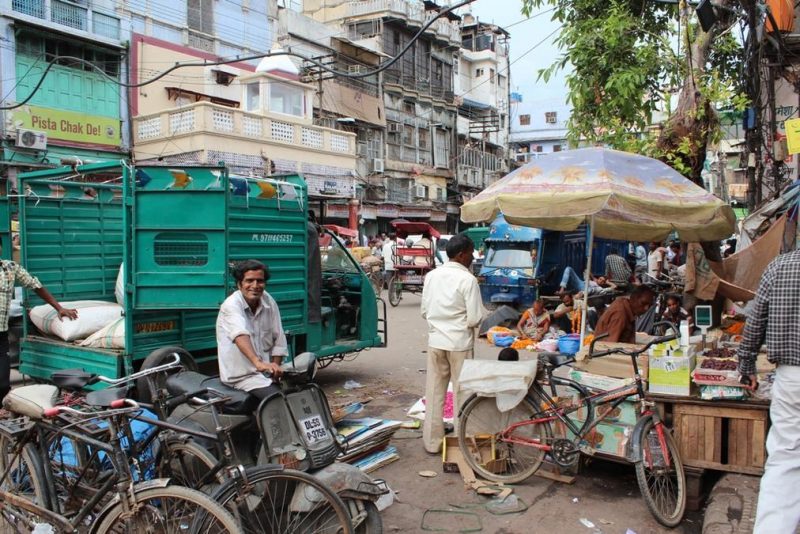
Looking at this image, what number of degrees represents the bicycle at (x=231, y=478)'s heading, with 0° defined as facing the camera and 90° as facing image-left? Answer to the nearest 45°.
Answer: approximately 315°

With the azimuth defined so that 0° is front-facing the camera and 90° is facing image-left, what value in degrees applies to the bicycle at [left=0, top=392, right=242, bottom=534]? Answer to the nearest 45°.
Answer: approximately 315°

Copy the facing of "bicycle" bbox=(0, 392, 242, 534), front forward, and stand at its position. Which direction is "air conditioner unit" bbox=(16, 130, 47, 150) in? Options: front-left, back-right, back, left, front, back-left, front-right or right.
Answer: back-left

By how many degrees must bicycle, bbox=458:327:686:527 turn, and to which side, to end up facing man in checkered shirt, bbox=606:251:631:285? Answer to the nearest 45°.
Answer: approximately 135° to its left

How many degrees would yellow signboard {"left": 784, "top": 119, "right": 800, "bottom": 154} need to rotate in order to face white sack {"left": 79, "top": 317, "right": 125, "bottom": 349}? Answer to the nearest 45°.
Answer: approximately 45° to its right

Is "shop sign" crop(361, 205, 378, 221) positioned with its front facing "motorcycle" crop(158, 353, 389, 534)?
yes

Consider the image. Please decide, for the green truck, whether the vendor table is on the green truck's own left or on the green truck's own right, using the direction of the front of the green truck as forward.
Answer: on the green truck's own right

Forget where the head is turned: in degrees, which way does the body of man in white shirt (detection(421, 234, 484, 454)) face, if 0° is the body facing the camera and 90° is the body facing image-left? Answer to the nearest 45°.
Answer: approximately 225°

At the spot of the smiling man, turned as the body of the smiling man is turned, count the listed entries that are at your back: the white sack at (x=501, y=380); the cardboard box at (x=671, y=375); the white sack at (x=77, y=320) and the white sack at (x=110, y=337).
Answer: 2
